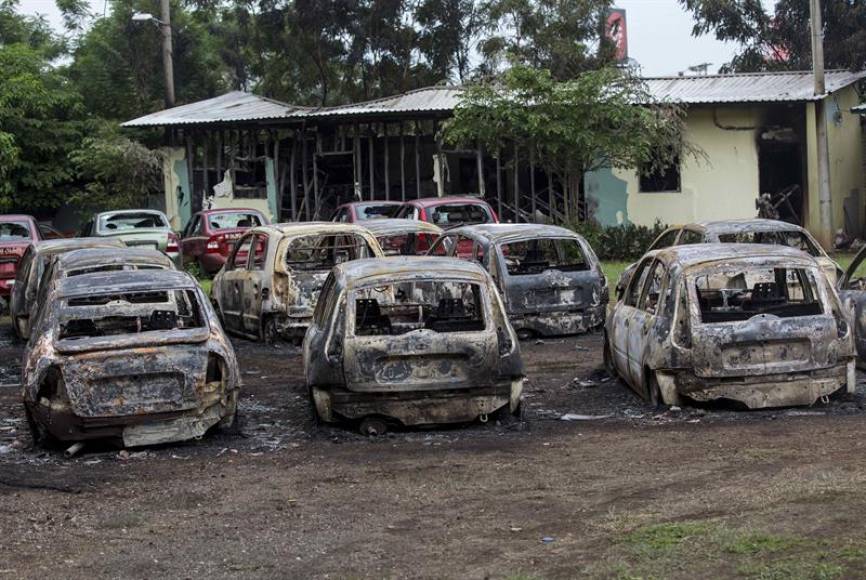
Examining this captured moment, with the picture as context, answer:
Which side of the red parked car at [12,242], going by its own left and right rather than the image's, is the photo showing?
back

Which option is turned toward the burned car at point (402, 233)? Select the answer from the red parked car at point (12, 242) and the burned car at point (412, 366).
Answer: the burned car at point (412, 366)

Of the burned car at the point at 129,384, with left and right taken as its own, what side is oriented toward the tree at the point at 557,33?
front

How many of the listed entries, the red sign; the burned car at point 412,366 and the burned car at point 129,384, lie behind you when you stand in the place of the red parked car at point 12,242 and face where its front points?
2

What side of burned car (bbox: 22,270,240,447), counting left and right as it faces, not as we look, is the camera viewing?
back

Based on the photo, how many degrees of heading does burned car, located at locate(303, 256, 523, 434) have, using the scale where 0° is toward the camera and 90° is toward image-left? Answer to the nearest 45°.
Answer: approximately 180°

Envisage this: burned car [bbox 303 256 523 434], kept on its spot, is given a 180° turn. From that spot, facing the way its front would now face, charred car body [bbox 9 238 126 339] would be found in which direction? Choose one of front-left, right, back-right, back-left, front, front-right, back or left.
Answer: back-right

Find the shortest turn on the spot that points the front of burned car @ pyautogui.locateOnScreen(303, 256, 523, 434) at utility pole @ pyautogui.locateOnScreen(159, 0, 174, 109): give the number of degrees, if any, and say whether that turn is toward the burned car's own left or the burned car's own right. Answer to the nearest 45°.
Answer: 0° — it already faces it

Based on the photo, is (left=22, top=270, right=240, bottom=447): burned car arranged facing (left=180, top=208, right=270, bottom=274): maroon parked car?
yes

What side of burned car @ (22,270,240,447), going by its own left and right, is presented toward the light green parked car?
front

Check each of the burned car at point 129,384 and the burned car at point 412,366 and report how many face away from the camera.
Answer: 2

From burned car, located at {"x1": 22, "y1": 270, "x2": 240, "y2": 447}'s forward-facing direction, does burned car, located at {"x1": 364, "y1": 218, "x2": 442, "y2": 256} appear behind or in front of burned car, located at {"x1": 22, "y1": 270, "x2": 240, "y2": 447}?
in front

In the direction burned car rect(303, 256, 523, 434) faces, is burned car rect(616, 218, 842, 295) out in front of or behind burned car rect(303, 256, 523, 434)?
in front
